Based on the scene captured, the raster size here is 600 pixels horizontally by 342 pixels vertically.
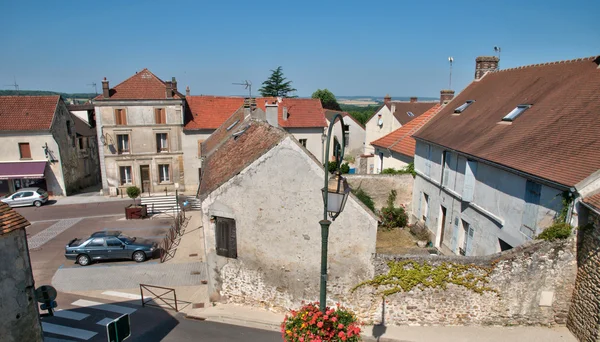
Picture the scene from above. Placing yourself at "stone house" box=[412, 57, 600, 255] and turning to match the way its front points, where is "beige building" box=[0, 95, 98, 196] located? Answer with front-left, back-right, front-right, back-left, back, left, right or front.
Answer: front-right

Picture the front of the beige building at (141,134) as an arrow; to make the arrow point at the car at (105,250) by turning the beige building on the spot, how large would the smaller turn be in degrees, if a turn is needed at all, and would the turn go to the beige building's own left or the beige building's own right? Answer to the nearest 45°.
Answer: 0° — it already faces it

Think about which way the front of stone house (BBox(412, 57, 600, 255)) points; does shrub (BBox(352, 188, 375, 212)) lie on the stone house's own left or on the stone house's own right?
on the stone house's own right

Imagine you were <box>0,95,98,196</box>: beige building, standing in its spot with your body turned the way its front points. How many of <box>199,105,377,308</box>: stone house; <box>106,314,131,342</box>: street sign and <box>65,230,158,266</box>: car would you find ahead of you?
3

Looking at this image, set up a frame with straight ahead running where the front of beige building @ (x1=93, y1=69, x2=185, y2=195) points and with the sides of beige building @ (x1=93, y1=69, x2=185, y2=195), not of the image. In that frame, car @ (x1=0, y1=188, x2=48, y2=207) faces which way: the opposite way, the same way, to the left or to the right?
to the right

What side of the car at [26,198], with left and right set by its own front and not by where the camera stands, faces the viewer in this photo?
left
